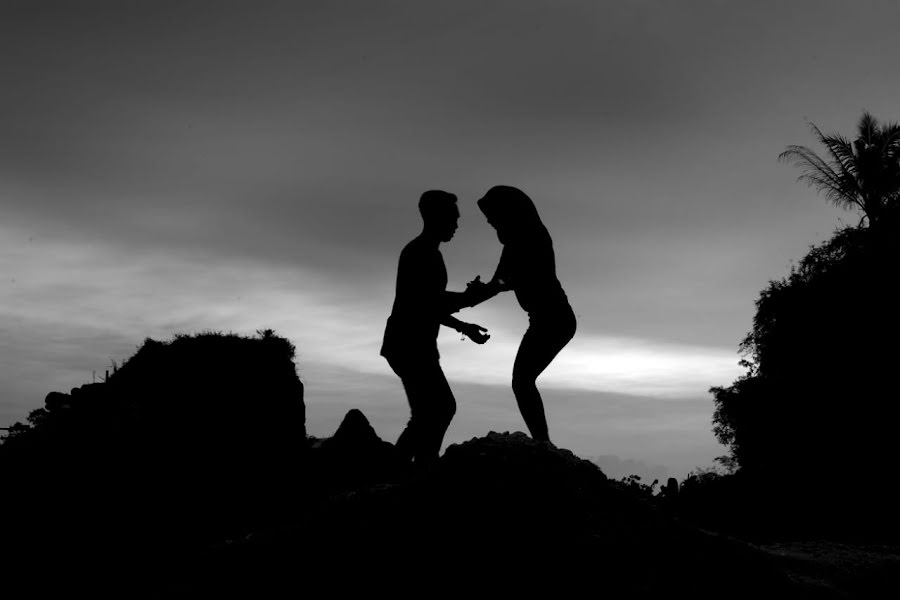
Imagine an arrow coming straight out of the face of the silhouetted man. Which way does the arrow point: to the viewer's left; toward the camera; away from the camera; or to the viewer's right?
to the viewer's right

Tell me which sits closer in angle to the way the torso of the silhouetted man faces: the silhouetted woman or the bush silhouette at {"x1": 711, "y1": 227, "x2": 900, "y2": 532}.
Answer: the silhouetted woman

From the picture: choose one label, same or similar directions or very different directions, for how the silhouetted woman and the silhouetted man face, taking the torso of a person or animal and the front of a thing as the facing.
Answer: very different directions

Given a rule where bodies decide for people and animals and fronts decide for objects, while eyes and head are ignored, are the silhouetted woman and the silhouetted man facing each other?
yes

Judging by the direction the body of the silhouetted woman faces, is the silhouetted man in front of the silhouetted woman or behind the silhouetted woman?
in front

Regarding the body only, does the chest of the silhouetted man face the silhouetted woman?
yes

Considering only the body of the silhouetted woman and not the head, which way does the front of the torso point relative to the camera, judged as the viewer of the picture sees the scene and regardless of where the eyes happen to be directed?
to the viewer's left

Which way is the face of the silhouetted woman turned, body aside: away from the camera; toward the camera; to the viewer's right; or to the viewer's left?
to the viewer's left

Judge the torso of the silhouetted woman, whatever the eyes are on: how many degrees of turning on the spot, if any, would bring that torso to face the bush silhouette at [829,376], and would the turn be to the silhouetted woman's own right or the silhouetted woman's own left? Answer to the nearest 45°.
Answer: approximately 135° to the silhouetted woman's own right

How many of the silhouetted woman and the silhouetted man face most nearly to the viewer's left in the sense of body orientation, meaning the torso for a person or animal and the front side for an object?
1

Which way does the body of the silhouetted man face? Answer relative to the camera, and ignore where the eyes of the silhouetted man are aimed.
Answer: to the viewer's right

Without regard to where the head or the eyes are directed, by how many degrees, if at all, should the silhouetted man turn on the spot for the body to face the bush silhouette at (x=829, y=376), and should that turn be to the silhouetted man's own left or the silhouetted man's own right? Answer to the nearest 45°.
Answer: approximately 45° to the silhouetted man's own left

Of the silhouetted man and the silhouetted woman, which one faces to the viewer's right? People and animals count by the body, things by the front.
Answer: the silhouetted man
